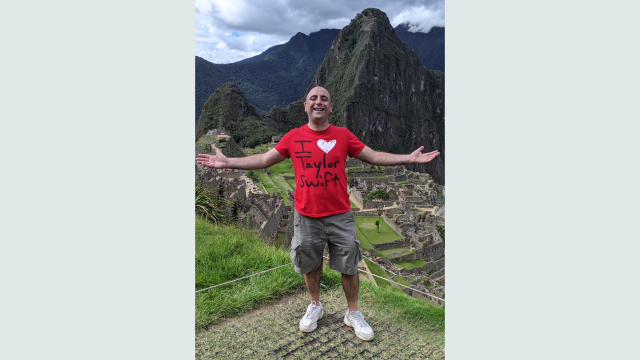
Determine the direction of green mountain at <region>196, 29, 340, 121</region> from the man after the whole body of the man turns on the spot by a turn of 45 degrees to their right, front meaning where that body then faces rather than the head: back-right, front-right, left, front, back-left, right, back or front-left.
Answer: back-right

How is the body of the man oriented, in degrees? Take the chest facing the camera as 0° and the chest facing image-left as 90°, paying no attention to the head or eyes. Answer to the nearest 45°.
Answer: approximately 0°
